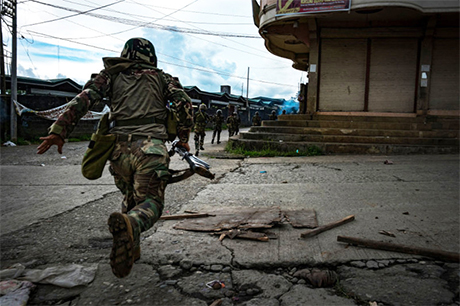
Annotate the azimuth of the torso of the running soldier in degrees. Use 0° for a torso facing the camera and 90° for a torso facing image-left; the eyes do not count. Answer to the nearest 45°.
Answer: approximately 180°

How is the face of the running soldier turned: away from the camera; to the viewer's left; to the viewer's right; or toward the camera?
away from the camera

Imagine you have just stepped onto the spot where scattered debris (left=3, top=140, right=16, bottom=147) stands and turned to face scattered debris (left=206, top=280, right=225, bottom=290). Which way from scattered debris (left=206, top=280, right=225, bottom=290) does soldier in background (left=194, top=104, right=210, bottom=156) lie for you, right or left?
left

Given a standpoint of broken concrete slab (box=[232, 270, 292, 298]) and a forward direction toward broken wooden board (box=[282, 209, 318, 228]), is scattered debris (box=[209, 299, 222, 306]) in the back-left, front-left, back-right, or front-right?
back-left

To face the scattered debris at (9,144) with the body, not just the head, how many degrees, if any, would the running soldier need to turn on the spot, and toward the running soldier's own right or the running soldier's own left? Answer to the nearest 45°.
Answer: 0° — they already face it

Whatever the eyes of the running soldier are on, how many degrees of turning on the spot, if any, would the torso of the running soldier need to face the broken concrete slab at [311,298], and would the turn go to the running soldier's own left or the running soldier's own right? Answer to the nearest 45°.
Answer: approximately 135° to the running soldier's own right

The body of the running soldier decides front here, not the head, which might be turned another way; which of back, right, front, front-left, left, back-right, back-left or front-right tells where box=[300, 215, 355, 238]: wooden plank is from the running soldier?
right

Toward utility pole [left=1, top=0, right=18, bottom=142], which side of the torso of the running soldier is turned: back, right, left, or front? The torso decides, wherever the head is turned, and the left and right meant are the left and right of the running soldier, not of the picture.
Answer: front

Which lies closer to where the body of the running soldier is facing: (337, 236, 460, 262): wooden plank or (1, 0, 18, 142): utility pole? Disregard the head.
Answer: the utility pole

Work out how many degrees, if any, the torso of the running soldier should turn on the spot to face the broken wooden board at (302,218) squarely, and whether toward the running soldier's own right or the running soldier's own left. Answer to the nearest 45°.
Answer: approximately 90° to the running soldier's own right
